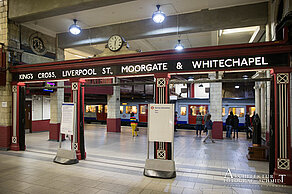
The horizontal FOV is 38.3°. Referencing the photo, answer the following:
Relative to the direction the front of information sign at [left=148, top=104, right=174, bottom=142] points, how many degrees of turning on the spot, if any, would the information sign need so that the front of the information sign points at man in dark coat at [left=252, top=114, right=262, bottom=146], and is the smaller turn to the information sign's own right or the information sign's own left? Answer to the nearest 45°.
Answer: approximately 135° to the information sign's own left

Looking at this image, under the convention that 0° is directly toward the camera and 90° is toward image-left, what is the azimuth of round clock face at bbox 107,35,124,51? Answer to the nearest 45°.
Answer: approximately 0°

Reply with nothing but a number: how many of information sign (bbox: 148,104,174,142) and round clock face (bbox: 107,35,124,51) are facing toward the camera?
2

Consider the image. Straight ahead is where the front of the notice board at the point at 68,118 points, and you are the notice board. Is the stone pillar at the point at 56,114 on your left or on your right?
on your right

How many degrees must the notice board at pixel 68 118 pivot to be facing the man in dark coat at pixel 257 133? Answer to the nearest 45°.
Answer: approximately 135° to its left

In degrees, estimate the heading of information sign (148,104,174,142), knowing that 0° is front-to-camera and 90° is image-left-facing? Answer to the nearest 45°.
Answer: approximately 0°
